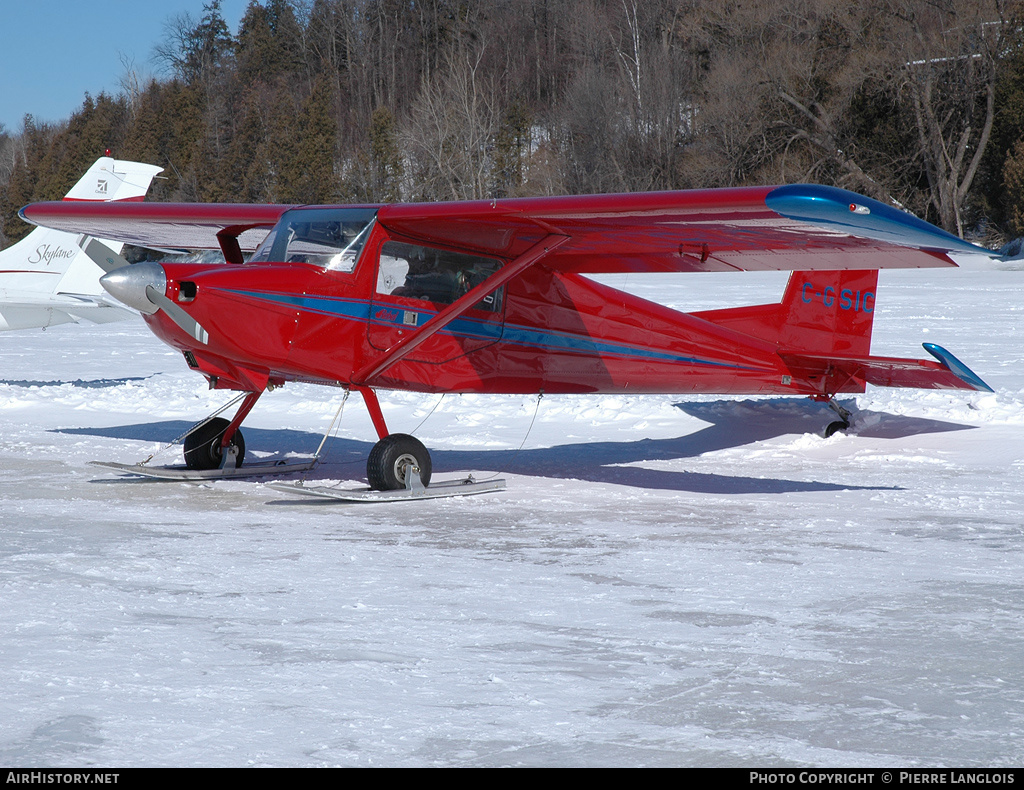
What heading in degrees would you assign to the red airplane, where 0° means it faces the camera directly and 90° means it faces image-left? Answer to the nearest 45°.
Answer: approximately 45°

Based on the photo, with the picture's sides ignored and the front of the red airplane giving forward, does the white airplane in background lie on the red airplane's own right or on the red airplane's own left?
on the red airplane's own right

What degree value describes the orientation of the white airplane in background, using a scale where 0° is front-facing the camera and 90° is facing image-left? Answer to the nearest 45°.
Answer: approximately 90°
